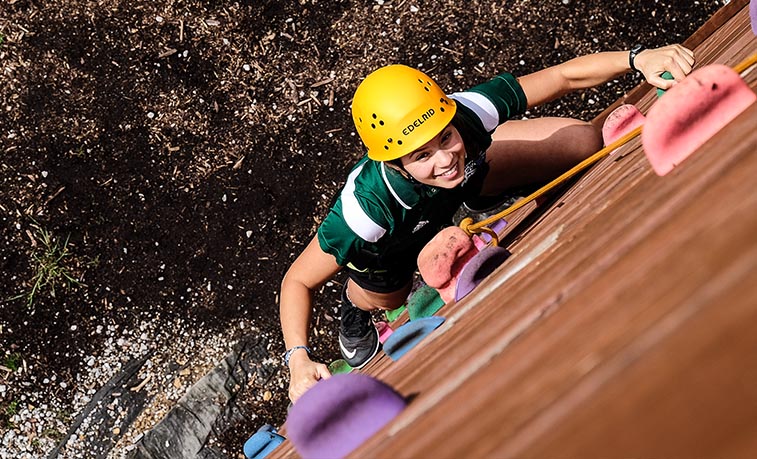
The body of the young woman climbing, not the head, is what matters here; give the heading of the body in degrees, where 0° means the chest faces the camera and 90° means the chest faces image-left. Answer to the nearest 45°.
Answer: approximately 315°

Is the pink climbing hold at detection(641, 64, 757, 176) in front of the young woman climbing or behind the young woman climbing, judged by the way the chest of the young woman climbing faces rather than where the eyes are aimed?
in front

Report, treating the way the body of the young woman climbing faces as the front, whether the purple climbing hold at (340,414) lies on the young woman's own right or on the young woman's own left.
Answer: on the young woman's own right

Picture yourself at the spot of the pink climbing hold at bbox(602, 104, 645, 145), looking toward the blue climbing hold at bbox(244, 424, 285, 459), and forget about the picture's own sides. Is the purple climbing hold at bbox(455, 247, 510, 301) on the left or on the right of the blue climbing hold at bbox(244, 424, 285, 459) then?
left
